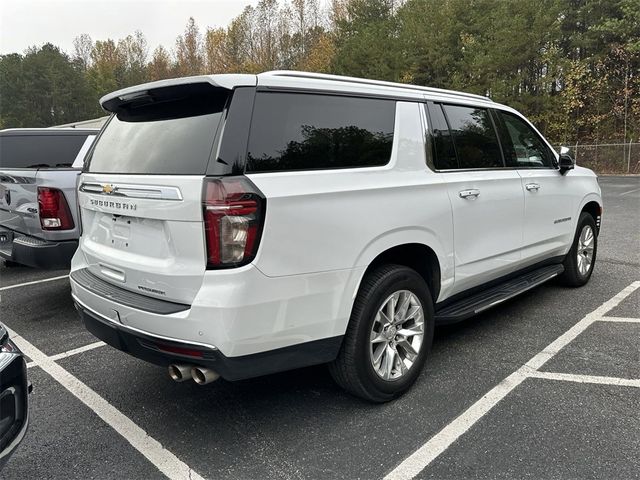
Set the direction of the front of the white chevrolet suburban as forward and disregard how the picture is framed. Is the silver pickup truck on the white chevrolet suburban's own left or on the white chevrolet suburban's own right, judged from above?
on the white chevrolet suburban's own left

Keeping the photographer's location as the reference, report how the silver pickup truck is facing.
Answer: facing away from the viewer and to the right of the viewer

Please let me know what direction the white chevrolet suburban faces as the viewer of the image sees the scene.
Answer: facing away from the viewer and to the right of the viewer

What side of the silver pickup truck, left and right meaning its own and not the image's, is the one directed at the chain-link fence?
front

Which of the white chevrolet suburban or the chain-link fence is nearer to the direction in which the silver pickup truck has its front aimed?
the chain-link fence

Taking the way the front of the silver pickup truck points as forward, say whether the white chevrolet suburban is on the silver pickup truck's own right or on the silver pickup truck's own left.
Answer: on the silver pickup truck's own right

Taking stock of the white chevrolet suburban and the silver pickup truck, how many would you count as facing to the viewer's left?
0

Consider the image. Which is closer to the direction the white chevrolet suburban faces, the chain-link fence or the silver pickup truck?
the chain-link fence
